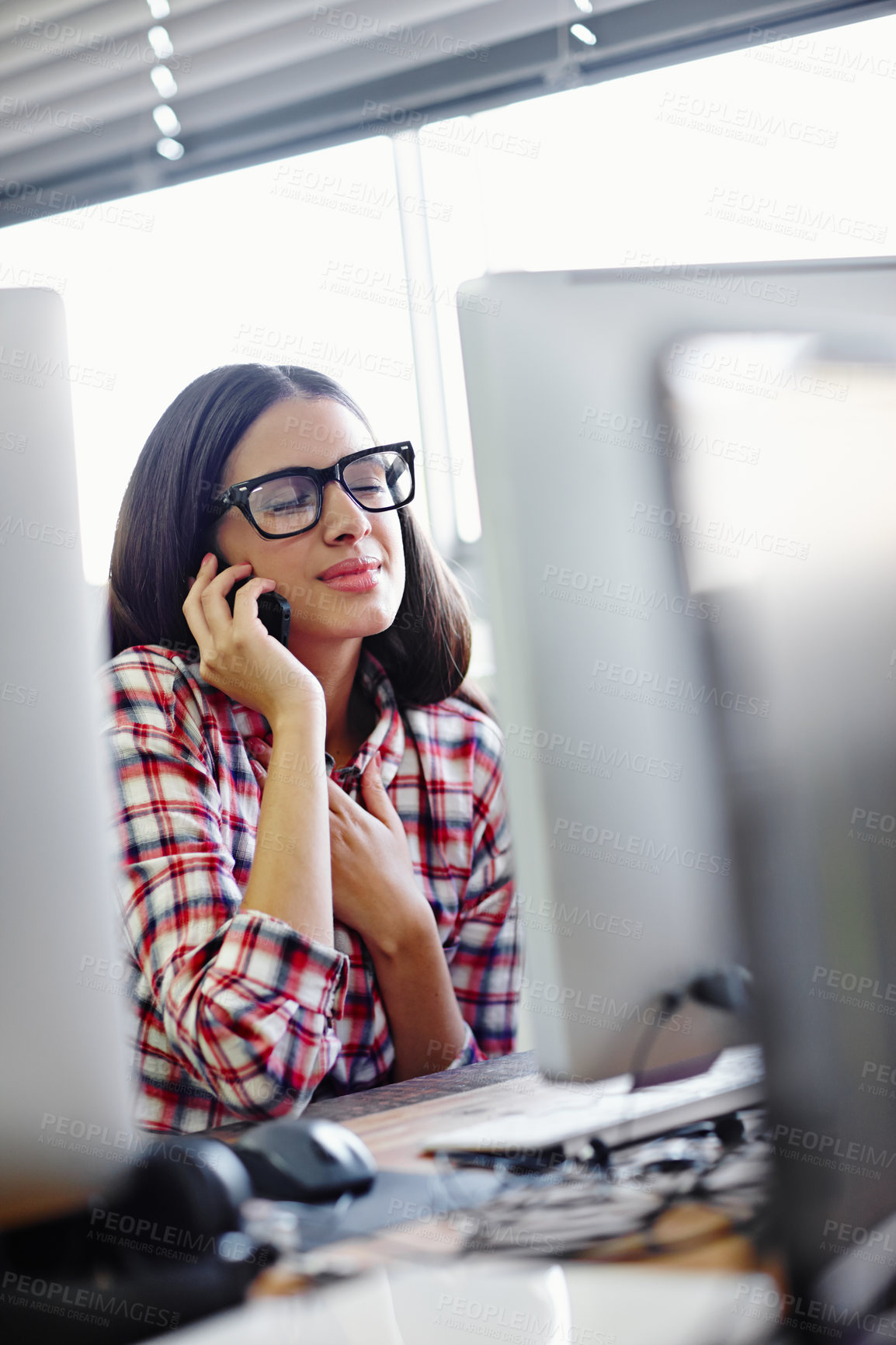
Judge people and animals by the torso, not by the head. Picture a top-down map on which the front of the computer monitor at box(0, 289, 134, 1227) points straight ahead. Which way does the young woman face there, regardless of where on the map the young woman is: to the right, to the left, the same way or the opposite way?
the opposite way

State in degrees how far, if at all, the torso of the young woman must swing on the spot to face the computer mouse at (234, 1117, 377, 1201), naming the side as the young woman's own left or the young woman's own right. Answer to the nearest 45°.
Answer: approximately 45° to the young woman's own right

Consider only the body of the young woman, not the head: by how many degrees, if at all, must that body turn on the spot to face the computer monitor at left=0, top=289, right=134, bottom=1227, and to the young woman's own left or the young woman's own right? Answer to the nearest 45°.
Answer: approximately 45° to the young woman's own right

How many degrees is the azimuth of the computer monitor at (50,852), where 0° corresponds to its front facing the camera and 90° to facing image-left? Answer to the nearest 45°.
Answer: approximately 135°

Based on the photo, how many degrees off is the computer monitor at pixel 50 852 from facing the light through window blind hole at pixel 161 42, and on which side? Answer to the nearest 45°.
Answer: approximately 45° to its right
